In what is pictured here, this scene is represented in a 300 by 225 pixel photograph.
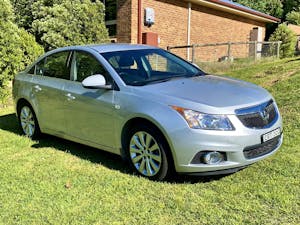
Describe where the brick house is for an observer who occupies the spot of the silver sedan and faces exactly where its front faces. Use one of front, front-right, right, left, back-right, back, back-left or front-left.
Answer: back-left

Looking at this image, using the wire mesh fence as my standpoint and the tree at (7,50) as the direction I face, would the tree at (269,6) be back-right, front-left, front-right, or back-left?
back-right

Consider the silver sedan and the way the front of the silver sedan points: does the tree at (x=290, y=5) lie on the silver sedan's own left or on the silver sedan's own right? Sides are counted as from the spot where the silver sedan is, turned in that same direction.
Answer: on the silver sedan's own left

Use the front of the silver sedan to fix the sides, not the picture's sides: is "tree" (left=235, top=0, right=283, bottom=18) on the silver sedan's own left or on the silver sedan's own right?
on the silver sedan's own left

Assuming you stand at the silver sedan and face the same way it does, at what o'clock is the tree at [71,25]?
The tree is roughly at 7 o'clock from the silver sedan.

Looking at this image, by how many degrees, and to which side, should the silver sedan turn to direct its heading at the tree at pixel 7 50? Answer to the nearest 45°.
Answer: approximately 180°

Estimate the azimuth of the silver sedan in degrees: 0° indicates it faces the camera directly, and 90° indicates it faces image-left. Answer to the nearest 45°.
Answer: approximately 315°
